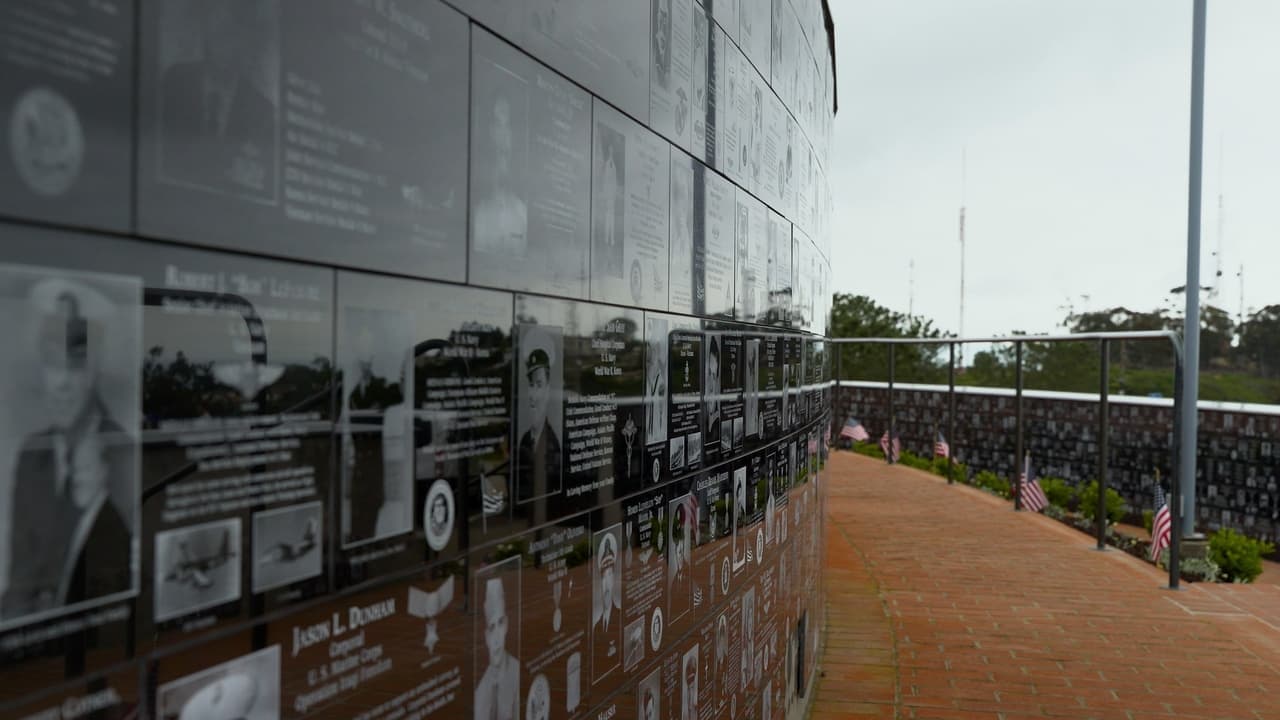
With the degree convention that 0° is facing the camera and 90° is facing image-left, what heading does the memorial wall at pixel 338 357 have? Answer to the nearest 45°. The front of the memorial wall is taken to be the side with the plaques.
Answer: approximately 315°

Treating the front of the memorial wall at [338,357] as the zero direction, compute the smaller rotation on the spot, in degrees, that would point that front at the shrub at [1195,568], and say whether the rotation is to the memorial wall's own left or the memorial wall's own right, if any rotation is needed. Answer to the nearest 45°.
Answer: approximately 90° to the memorial wall's own left

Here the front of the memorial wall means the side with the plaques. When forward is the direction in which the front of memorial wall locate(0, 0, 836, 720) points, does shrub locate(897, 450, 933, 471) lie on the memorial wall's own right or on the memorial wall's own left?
on the memorial wall's own left

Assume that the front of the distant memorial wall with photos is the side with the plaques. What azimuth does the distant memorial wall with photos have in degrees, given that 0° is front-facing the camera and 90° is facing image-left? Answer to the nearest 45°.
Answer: approximately 45°

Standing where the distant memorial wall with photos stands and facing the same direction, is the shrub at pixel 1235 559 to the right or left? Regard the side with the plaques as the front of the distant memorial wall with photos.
on its left
